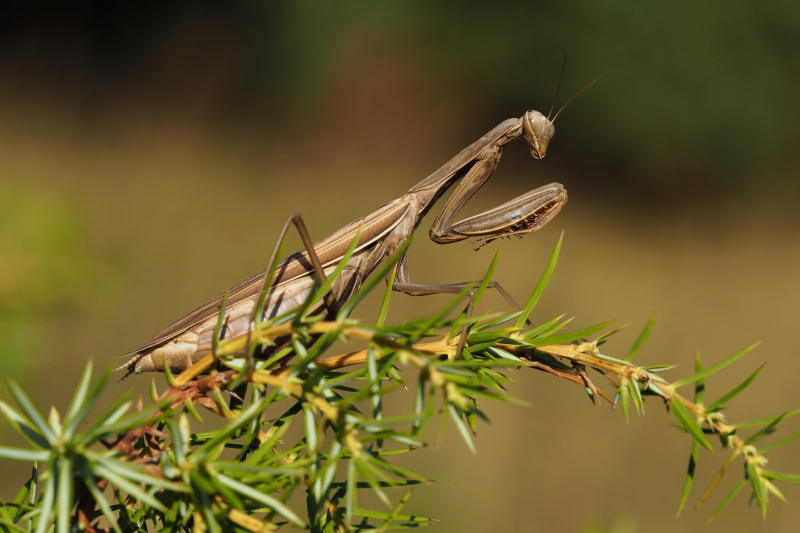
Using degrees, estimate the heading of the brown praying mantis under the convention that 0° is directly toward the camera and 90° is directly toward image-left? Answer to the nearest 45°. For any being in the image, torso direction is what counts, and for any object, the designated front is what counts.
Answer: approximately 270°
